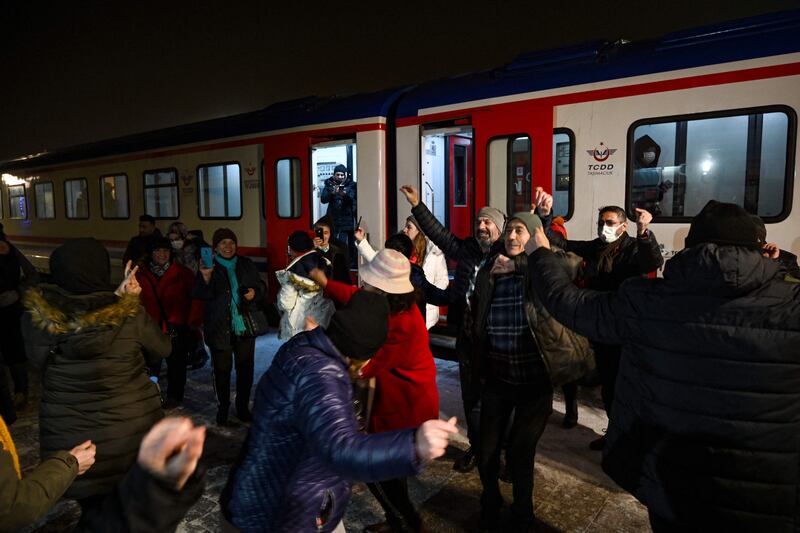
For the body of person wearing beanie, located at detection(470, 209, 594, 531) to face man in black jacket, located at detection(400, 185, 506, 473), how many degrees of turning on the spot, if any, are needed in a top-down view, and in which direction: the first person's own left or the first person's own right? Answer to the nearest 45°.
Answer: approximately 135° to the first person's own right

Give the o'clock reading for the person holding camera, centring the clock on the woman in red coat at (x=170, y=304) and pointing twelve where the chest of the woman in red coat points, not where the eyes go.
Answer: The person holding camera is roughly at 8 o'clock from the woman in red coat.

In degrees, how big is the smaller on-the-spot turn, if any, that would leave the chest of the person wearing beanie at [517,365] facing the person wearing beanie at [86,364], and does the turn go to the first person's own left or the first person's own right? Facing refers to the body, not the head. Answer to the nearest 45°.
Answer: approximately 45° to the first person's own right

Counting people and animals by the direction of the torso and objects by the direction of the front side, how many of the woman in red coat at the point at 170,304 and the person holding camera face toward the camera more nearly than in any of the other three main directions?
2

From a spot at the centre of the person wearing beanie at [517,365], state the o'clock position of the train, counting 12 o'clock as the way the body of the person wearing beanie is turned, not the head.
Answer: The train is roughly at 6 o'clock from the person wearing beanie.

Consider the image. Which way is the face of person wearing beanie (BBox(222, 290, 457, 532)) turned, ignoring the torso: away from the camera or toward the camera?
away from the camera

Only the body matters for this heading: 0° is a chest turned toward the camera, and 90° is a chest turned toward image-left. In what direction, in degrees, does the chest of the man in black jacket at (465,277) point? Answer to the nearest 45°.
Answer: approximately 45°

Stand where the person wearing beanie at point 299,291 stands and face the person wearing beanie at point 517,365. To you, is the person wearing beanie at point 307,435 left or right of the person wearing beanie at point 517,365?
right
